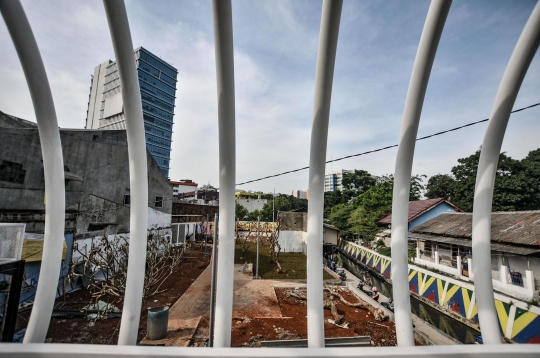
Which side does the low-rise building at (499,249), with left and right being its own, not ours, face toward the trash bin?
front

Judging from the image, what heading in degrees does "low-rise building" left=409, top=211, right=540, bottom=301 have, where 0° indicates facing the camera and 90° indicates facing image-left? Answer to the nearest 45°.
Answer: approximately 45°

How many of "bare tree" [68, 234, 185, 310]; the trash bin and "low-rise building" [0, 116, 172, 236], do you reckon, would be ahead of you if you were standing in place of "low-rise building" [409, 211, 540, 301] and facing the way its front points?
3

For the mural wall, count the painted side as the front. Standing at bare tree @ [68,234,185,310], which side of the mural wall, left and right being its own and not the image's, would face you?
front

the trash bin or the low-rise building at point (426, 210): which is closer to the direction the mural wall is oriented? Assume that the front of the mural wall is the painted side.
the trash bin

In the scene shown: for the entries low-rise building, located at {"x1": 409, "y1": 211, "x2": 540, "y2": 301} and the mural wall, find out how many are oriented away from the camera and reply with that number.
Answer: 0

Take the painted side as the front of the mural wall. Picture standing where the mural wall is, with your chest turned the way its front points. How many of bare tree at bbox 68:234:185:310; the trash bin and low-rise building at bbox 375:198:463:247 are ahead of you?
2

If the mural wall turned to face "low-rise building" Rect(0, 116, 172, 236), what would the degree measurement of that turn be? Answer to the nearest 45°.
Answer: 0° — it already faces it

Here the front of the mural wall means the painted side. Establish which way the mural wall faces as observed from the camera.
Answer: facing the viewer and to the left of the viewer

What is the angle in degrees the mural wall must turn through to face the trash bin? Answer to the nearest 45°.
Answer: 0° — it already faces it

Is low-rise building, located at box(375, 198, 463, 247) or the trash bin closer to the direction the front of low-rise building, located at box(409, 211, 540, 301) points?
the trash bin

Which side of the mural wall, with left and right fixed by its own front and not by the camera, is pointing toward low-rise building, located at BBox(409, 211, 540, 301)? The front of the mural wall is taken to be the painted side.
back

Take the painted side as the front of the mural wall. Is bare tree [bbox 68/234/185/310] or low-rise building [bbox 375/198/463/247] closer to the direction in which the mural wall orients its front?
the bare tree

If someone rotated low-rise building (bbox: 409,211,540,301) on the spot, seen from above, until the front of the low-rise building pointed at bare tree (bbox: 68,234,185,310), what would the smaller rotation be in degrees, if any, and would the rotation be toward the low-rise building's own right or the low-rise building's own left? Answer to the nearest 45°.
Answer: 0° — it already faces it
